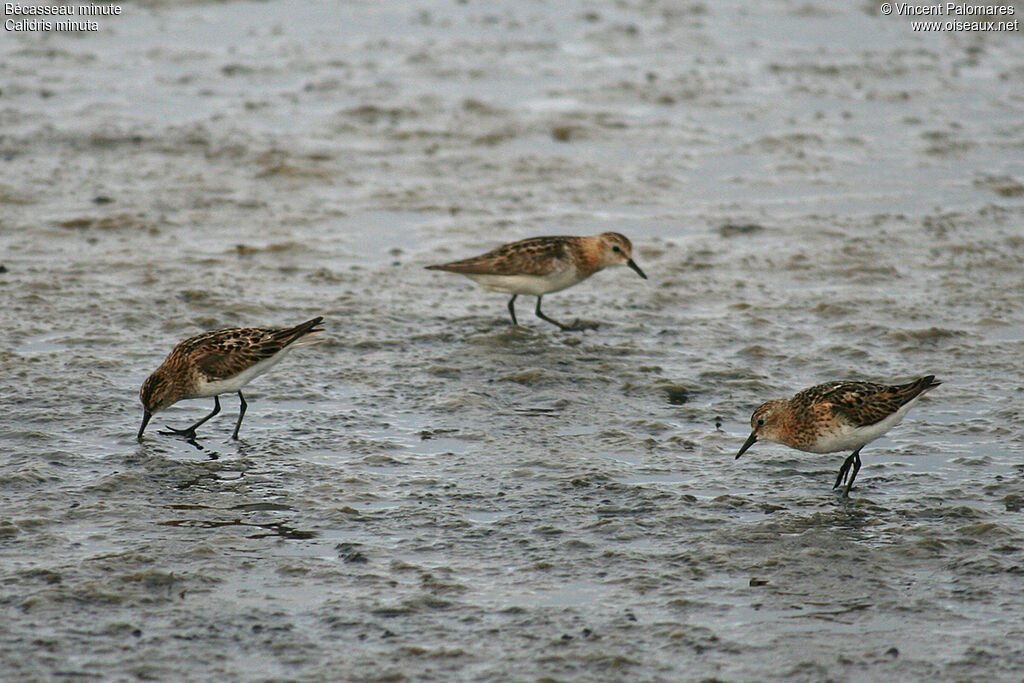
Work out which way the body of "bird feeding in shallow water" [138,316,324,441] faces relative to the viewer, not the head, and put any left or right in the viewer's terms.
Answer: facing to the left of the viewer

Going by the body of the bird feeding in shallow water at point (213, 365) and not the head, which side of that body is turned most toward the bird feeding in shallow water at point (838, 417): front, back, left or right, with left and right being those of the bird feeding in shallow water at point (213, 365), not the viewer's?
back

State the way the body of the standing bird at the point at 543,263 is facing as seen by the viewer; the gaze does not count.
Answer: to the viewer's right

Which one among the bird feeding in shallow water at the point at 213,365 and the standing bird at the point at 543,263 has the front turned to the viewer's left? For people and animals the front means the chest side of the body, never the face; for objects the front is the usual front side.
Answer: the bird feeding in shallow water

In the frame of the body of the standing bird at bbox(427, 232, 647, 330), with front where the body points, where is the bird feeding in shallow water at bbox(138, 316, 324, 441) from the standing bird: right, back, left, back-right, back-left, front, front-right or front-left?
back-right

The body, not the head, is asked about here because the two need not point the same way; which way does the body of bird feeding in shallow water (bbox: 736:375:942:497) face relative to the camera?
to the viewer's left

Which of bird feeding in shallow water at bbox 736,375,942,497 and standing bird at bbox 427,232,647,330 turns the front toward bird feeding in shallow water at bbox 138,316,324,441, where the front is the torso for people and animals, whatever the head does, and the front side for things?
bird feeding in shallow water at bbox 736,375,942,497

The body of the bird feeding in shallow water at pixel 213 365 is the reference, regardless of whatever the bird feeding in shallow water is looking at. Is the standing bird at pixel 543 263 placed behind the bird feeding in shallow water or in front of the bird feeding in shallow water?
behind

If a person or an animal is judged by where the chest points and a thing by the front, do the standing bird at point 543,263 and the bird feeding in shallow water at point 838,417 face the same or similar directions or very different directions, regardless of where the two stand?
very different directions

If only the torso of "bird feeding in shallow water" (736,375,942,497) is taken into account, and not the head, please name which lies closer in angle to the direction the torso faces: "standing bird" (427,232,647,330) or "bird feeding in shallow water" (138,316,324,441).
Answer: the bird feeding in shallow water

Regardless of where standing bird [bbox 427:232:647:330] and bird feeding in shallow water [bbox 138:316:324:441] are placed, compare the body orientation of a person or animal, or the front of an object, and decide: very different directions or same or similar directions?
very different directions
